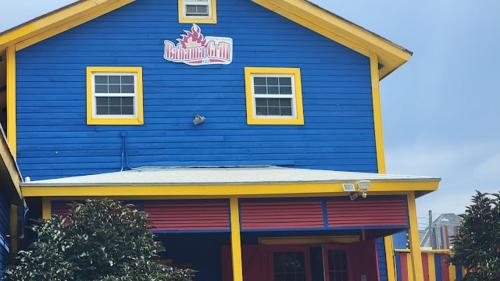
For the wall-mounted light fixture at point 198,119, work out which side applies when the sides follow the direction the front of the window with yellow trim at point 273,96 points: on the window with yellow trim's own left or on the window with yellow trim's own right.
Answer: on the window with yellow trim's own right

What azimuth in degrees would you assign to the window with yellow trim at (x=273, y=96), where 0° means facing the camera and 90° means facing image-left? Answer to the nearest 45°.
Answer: approximately 0°

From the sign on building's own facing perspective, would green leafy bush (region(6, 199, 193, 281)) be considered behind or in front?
in front

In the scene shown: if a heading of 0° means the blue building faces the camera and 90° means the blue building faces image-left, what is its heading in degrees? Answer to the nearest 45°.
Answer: approximately 0°

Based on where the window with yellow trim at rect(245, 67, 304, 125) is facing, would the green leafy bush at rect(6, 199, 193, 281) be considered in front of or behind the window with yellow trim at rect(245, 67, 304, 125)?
in front

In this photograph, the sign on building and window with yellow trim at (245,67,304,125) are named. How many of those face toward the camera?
2

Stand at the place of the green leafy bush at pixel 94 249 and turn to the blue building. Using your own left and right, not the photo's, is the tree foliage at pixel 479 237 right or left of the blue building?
right

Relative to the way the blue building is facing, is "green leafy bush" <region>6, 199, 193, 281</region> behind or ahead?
ahead

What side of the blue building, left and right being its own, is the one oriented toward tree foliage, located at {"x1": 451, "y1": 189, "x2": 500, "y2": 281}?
left
